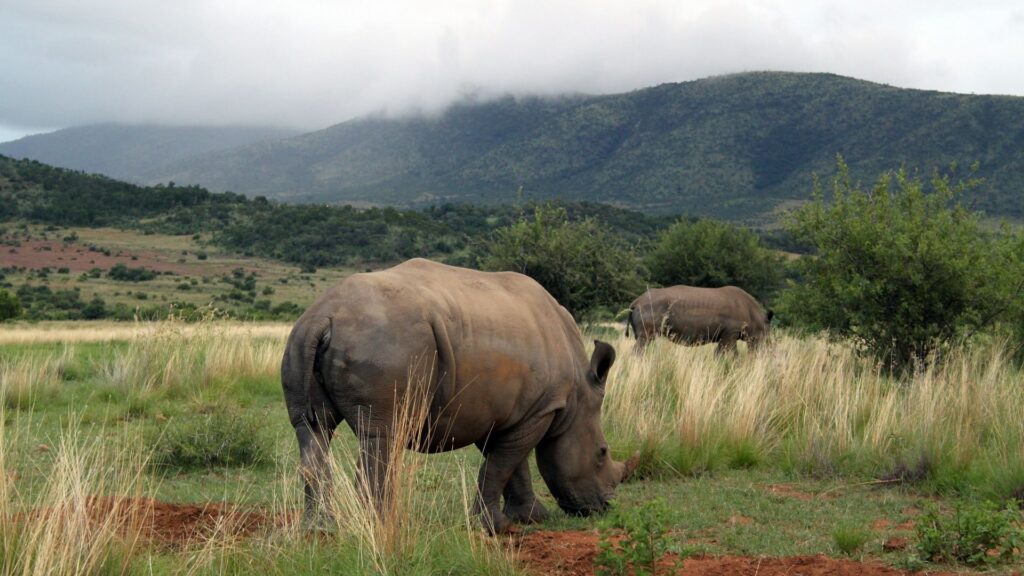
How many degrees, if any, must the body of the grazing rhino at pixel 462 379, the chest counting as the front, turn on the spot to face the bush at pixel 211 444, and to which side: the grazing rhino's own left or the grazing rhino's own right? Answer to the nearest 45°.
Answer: approximately 90° to the grazing rhino's own left

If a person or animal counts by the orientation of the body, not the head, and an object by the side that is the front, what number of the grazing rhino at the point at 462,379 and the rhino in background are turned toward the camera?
0

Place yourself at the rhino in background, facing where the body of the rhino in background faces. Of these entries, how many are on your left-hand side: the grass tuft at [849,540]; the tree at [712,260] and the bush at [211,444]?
1

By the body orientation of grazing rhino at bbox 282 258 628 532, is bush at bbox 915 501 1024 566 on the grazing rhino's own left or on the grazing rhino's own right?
on the grazing rhino's own right

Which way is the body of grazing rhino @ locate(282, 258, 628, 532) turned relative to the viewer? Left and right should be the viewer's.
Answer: facing away from the viewer and to the right of the viewer

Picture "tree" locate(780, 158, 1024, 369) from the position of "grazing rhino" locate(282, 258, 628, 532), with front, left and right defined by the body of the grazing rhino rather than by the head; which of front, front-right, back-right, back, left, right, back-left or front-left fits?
front

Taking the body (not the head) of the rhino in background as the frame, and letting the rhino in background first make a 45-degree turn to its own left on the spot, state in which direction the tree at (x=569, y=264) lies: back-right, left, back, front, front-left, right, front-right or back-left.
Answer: left

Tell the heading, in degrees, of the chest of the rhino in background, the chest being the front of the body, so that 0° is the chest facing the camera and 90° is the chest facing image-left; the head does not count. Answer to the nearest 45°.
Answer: approximately 270°

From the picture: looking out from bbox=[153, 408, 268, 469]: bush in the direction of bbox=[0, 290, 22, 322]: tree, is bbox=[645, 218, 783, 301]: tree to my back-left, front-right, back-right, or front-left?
front-right

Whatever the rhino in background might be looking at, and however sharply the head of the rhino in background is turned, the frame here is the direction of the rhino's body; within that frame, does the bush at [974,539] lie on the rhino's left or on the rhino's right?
on the rhino's right

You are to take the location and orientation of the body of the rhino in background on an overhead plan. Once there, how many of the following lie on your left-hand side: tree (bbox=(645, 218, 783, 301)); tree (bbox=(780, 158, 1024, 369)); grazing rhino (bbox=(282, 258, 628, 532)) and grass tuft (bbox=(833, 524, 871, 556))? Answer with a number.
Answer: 1

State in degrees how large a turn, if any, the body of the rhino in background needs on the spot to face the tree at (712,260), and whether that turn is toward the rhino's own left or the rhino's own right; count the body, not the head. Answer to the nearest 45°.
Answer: approximately 90° to the rhino's own left
